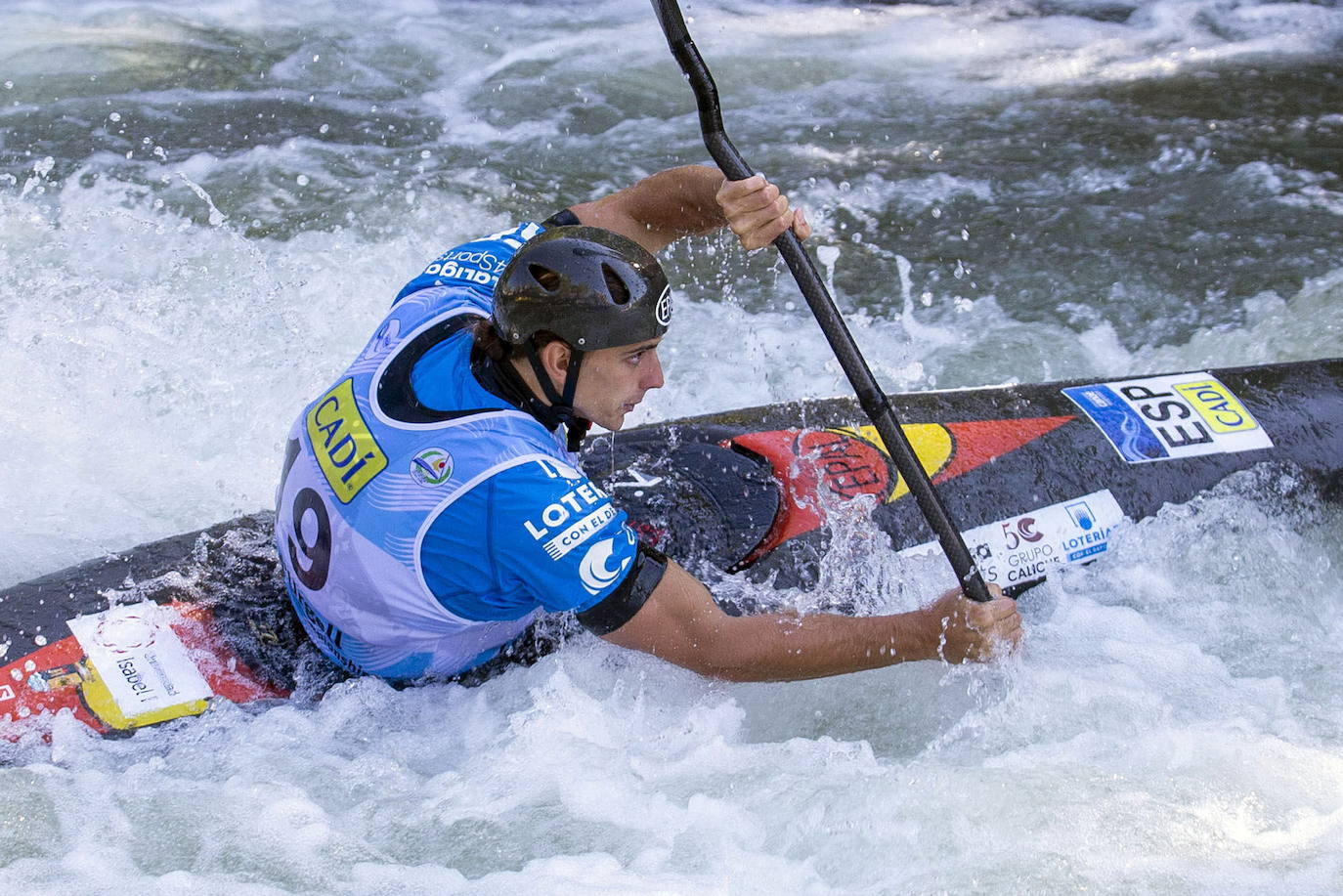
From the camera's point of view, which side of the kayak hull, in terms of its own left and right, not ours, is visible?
right

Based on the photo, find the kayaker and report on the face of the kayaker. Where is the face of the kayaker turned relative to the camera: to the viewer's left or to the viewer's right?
to the viewer's right
